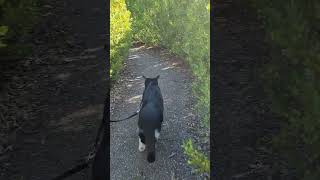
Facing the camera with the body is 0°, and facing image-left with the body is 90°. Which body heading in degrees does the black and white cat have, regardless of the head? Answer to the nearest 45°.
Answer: approximately 180°

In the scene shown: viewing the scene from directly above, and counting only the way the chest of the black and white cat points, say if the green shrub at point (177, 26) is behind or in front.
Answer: in front
